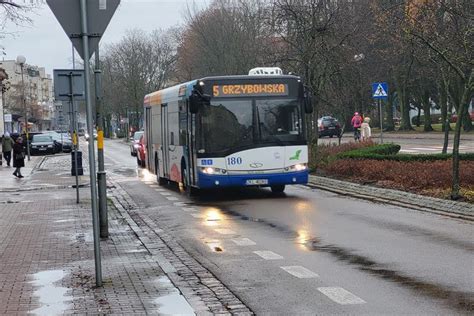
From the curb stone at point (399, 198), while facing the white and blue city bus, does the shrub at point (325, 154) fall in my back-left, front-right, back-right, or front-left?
front-right

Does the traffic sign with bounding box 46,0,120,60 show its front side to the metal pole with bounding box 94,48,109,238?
yes

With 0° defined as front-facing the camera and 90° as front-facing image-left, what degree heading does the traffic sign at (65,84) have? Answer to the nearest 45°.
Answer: approximately 180°

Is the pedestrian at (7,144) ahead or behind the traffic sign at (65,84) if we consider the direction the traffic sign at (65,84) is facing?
ahead

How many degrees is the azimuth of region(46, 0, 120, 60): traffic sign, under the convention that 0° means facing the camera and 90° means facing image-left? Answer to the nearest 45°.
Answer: approximately 180°

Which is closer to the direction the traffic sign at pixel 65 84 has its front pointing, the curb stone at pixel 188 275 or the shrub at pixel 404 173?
the shrub

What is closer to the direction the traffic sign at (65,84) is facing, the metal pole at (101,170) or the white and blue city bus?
the white and blue city bus

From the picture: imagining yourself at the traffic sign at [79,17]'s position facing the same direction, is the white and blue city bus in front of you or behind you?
in front

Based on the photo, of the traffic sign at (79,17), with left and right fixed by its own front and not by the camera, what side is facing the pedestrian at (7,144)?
front

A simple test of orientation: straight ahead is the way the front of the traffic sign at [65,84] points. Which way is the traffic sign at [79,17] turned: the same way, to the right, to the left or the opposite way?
the same way

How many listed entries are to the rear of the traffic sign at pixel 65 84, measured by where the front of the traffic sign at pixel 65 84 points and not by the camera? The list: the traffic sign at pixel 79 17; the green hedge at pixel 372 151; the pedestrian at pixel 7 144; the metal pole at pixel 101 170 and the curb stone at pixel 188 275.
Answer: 3

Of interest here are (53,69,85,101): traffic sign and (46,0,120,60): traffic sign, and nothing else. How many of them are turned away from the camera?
2

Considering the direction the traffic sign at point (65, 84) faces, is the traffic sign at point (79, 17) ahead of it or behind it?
behind
